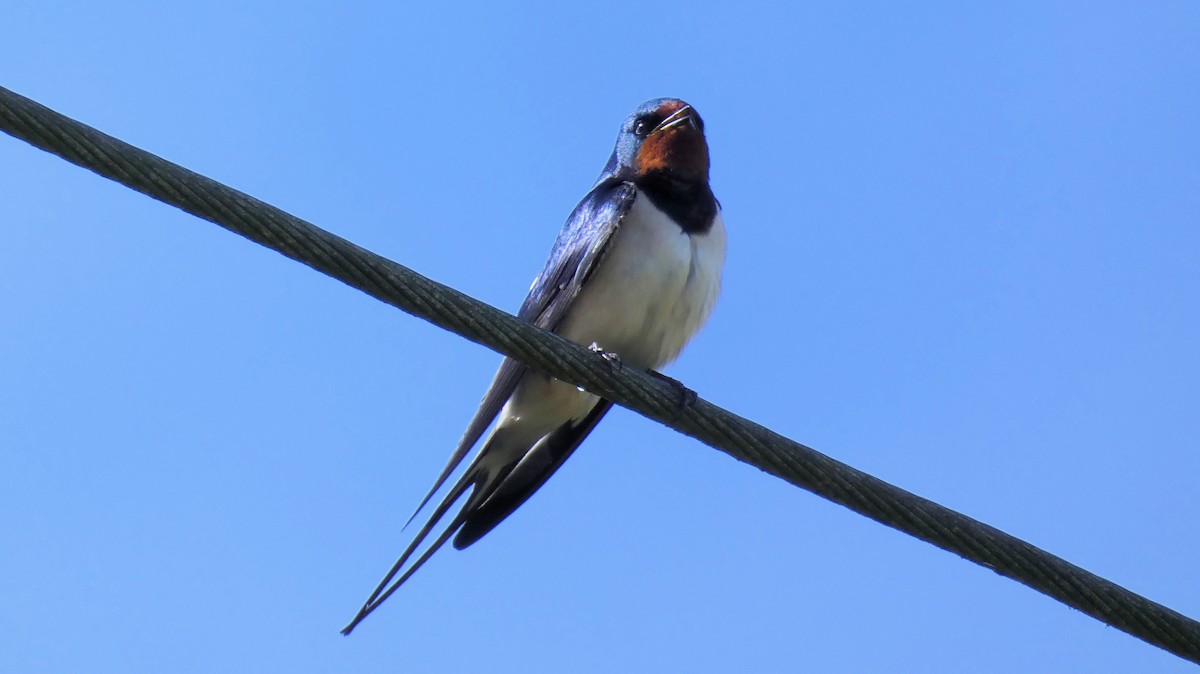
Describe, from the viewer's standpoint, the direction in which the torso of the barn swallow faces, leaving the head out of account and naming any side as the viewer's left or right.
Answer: facing the viewer and to the right of the viewer
